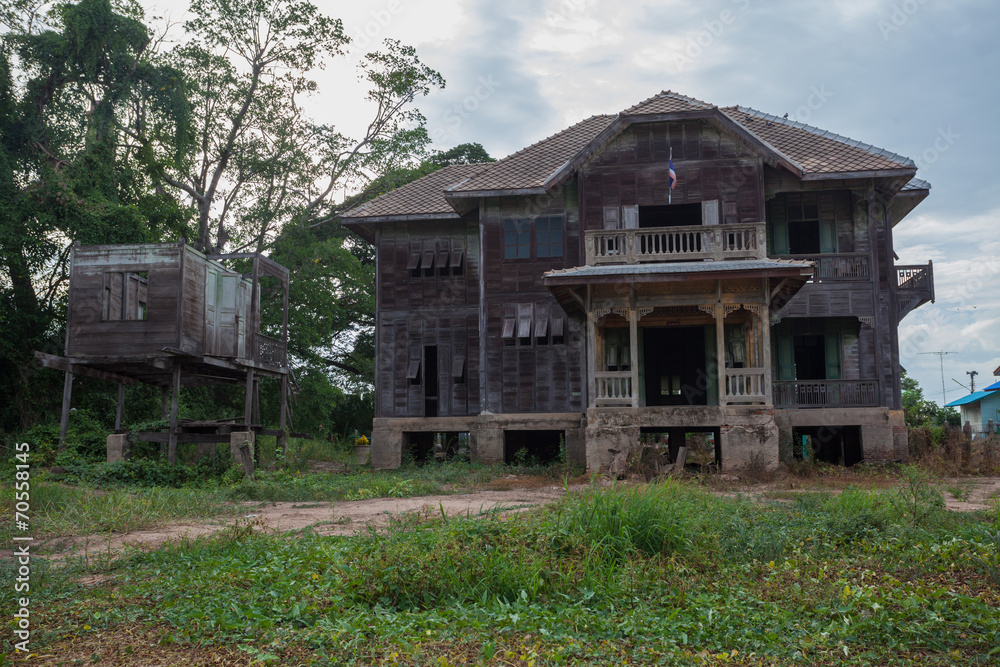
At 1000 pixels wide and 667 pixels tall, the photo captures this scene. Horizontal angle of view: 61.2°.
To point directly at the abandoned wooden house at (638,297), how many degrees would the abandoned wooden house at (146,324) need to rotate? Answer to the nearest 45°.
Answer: approximately 45° to its left

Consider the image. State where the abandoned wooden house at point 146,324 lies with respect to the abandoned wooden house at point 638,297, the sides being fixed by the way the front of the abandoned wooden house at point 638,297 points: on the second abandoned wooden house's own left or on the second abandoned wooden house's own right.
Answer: on the second abandoned wooden house's own right

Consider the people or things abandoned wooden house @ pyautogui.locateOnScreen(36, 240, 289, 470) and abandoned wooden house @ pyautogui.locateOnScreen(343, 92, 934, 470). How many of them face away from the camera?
0

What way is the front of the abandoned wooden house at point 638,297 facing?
toward the camera

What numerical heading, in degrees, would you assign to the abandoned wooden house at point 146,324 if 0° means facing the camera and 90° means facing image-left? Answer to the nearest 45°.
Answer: approximately 315°

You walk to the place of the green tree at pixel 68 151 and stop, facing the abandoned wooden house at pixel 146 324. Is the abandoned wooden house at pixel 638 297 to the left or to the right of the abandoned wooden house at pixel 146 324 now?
left

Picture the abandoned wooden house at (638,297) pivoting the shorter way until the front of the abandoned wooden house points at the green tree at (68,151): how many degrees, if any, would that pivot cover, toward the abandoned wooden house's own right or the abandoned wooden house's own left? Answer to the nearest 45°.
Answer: approximately 90° to the abandoned wooden house's own right

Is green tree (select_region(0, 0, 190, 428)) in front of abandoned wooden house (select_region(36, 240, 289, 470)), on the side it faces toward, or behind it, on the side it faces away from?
behind
